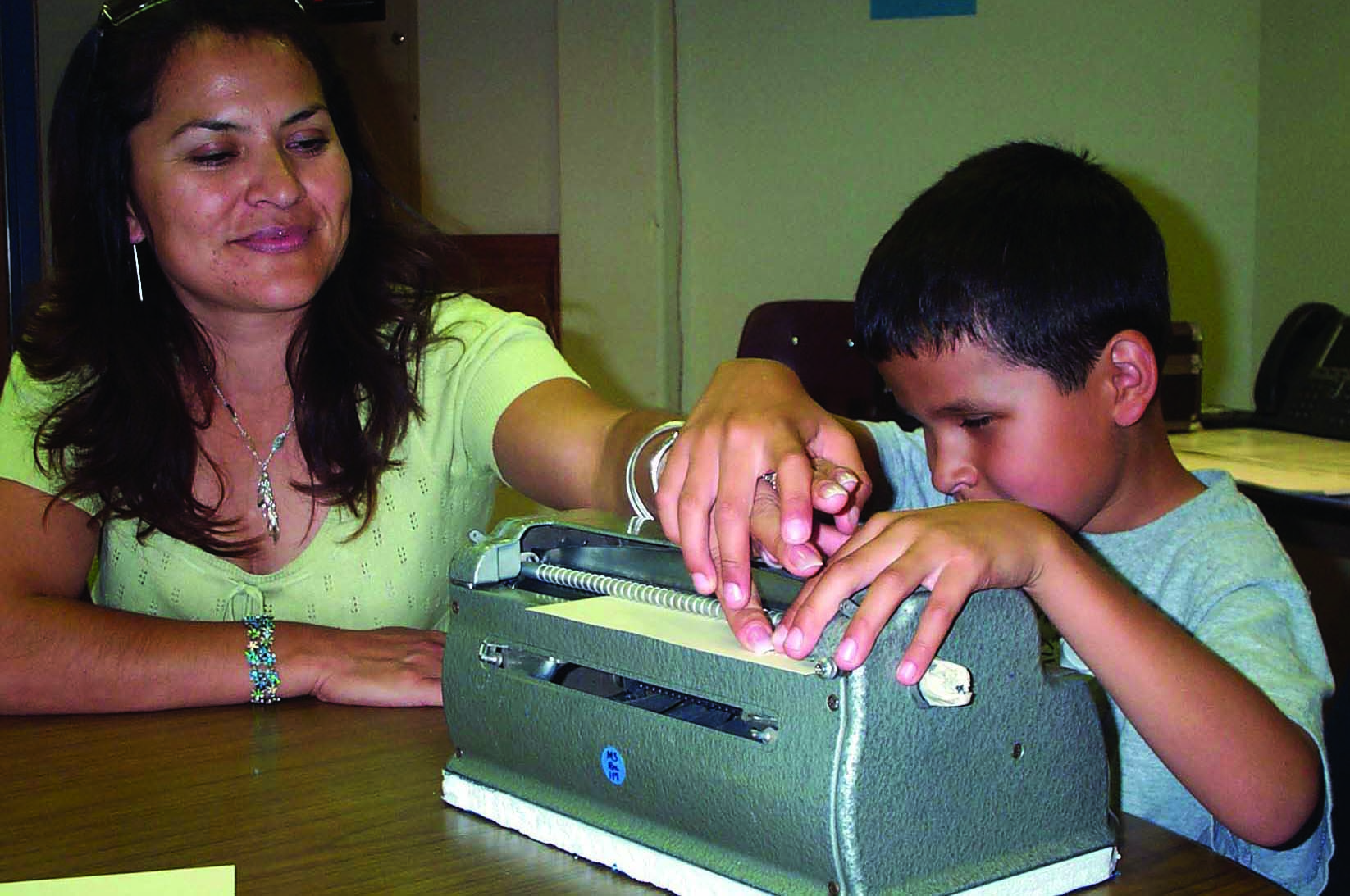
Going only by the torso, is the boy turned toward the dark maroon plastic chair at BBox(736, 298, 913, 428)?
no

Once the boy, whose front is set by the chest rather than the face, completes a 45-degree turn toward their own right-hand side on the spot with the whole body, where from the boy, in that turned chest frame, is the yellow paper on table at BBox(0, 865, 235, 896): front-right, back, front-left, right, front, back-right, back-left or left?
front-left

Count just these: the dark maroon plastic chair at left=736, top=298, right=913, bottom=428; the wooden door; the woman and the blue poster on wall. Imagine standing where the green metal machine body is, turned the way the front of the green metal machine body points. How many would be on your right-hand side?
0

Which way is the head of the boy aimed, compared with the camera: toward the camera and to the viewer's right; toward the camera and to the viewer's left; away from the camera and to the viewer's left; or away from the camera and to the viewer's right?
toward the camera and to the viewer's left

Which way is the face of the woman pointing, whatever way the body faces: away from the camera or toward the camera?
toward the camera

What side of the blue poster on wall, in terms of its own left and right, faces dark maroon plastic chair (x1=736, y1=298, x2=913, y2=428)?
front

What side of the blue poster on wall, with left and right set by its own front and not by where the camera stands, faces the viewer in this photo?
front

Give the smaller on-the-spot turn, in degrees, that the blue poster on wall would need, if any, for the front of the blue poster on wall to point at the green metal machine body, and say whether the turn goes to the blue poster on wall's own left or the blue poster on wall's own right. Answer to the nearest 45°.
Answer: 0° — it already faces it

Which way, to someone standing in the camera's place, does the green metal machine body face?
facing away from the viewer and to the right of the viewer

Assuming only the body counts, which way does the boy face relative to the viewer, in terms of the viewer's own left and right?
facing the viewer and to the left of the viewer

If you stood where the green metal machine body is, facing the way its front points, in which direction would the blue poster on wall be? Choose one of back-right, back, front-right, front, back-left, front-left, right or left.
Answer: front-left

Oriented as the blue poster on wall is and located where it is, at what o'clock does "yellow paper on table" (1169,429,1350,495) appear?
The yellow paper on table is roughly at 11 o'clock from the blue poster on wall.

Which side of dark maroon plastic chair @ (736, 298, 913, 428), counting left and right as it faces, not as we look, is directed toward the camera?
front
